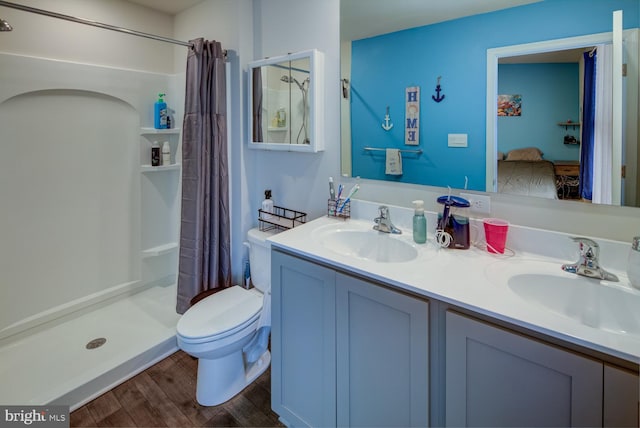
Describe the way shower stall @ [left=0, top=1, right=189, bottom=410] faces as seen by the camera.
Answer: facing the viewer and to the right of the viewer

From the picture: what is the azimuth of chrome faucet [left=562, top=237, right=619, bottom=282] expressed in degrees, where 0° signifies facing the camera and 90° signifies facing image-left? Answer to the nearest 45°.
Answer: approximately 45°

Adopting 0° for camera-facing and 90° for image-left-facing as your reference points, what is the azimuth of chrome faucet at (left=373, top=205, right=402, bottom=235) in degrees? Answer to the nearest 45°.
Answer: approximately 45°

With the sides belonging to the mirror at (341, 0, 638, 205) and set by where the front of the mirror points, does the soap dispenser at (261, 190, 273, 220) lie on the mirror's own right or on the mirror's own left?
on the mirror's own right
